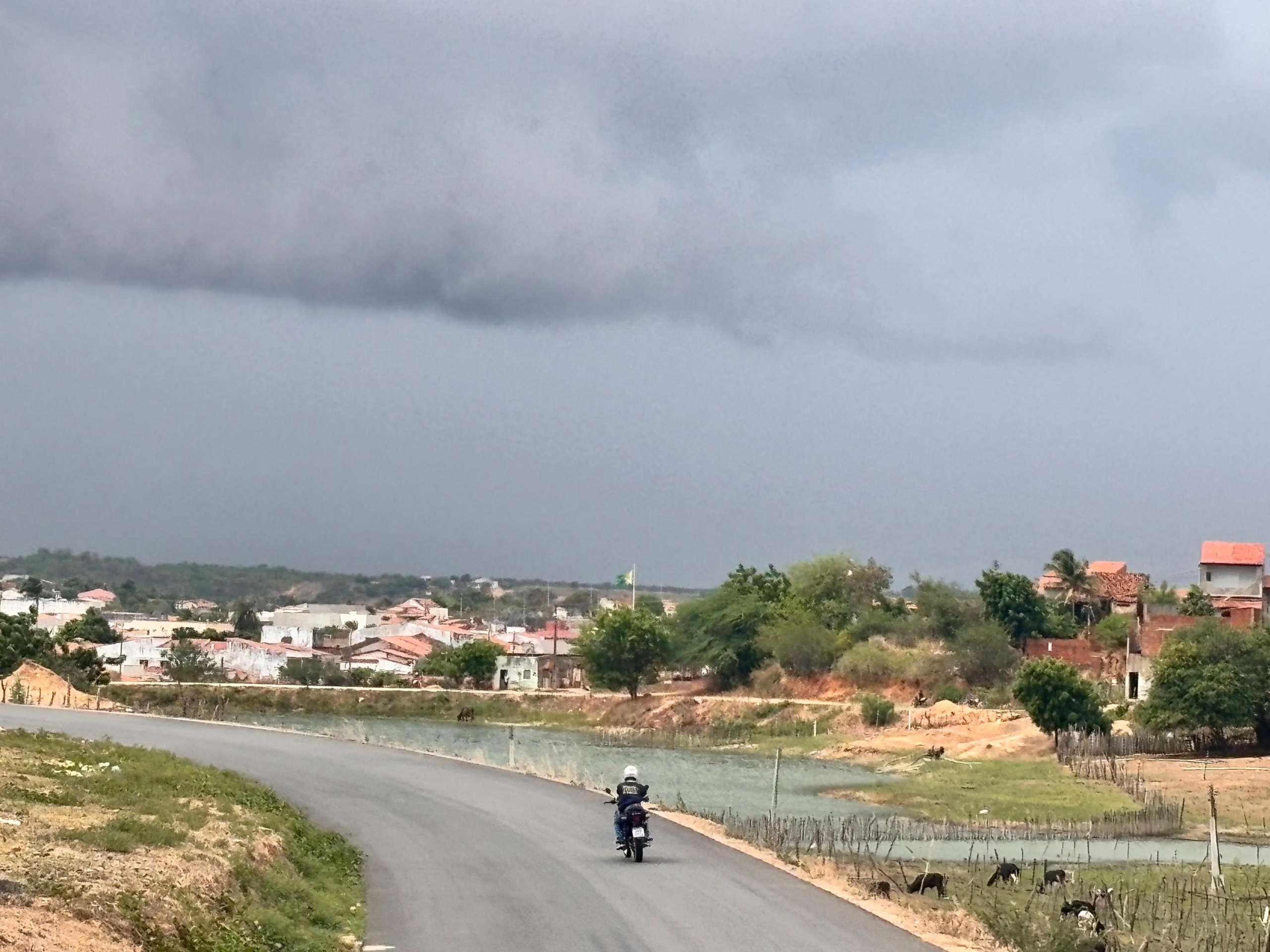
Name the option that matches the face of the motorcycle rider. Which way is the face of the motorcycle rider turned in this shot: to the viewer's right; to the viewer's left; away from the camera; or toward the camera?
away from the camera

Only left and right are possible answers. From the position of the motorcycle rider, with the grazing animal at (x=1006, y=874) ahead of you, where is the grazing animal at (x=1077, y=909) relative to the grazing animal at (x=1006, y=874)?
right

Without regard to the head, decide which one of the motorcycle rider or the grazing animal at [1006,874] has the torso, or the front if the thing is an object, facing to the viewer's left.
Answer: the grazing animal

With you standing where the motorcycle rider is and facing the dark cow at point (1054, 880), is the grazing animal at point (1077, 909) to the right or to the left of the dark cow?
right

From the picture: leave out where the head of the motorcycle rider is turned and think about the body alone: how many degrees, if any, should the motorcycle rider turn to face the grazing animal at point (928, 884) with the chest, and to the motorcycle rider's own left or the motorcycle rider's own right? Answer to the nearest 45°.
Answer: approximately 90° to the motorcycle rider's own right

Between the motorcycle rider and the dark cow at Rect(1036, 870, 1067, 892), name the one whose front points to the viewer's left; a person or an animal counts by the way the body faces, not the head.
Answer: the dark cow

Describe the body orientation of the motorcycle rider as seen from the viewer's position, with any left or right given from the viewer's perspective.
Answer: facing away from the viewer

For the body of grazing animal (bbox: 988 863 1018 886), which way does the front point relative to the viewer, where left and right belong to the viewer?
facing to the left of the viewer

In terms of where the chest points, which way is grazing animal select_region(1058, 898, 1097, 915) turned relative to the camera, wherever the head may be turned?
to the viewer's left

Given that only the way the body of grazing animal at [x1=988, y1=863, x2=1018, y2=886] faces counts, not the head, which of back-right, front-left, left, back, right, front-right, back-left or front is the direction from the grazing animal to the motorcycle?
front-left

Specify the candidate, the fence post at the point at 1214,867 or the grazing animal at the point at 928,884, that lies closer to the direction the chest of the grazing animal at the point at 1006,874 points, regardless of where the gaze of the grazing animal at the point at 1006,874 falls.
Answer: the grazing animal

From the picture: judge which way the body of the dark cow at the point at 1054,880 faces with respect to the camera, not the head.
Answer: to the viewer's left

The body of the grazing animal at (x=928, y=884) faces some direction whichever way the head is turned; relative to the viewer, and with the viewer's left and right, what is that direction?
facing to the left of the viewer

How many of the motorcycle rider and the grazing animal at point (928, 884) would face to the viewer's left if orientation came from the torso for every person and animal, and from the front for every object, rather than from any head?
1

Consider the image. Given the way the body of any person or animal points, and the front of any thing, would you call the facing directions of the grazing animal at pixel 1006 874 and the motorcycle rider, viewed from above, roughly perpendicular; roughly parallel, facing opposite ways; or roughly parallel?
roughly perpendicular

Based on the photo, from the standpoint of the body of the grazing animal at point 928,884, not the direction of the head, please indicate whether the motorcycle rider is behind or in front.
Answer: in front
